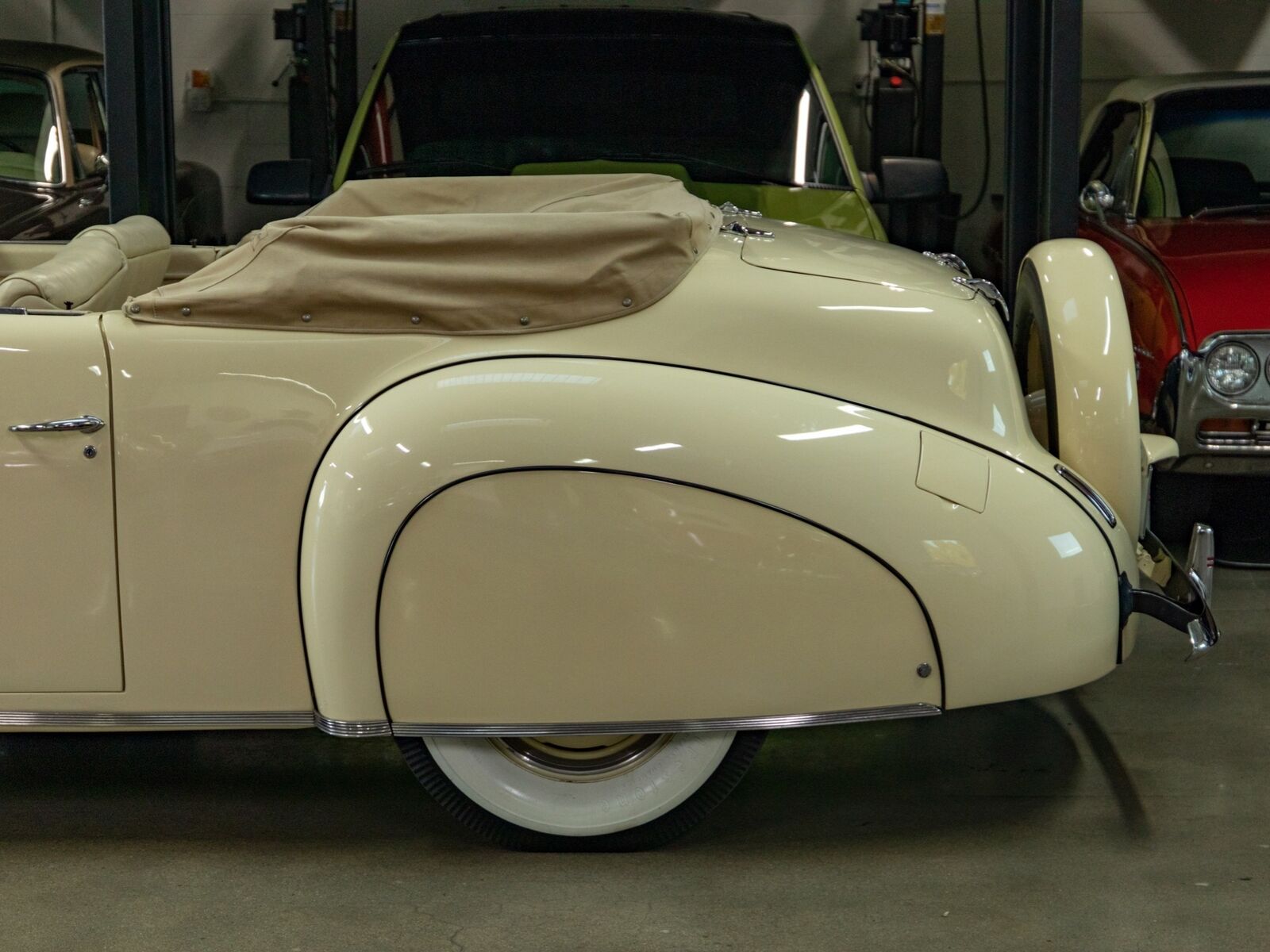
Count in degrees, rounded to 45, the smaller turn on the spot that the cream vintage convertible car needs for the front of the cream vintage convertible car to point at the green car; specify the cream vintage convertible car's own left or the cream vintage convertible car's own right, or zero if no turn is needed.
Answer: approximately 90° to the cream vintage convertible car's own right

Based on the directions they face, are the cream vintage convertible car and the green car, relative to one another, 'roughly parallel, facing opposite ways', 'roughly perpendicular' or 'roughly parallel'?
roughly perpendicular

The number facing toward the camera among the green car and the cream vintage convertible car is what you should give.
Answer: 1

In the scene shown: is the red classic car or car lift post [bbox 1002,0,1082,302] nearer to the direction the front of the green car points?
the car lift post

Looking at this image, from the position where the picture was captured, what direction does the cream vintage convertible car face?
facing to the left of the viewer

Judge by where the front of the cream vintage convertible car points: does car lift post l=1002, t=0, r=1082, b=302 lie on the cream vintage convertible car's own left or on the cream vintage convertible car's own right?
on the cream vintage convertible car's own right

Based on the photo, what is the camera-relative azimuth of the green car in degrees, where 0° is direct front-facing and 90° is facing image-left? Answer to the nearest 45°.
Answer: approximately 0°

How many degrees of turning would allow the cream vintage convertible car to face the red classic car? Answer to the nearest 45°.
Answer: approximately 135° to its right

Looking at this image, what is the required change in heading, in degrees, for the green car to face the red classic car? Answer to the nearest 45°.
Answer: approximately 90° to its left

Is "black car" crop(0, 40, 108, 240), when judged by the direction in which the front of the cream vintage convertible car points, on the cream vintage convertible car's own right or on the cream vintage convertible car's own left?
on the cream vintage convertible car's own right
